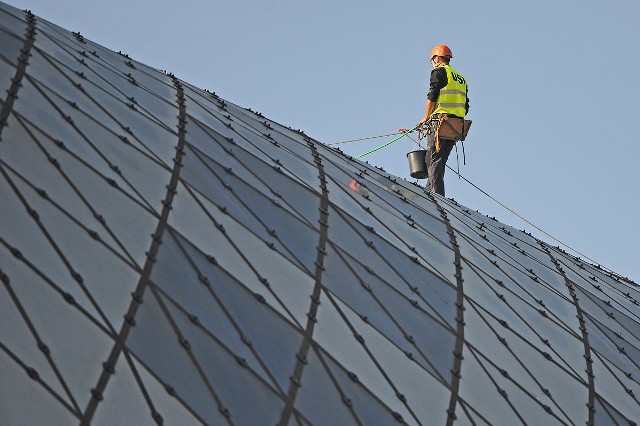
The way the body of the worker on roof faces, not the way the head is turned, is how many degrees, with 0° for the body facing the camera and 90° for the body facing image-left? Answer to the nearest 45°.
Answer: approximately 135°

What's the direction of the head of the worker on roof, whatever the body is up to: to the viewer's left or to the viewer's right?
to the viewer's left
